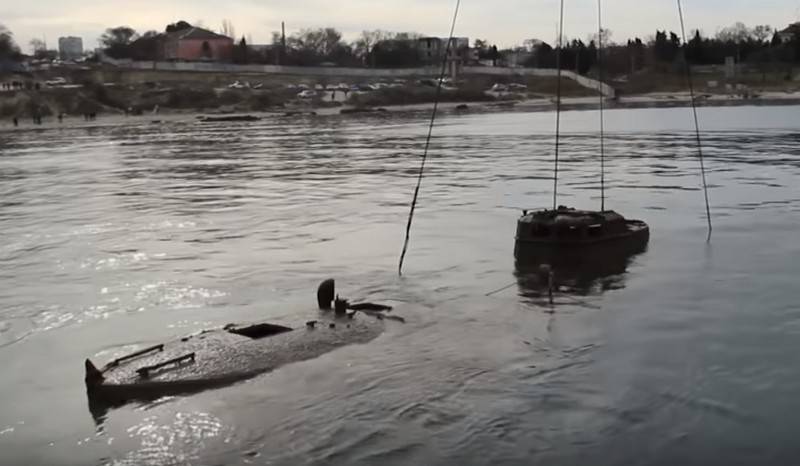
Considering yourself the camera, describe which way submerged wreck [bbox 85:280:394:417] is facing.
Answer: facing the viewer and to the left of the viewer

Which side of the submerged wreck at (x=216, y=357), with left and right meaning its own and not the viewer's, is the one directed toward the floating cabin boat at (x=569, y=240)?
back
